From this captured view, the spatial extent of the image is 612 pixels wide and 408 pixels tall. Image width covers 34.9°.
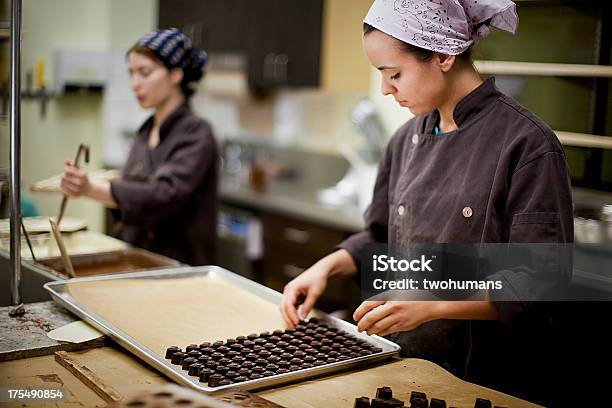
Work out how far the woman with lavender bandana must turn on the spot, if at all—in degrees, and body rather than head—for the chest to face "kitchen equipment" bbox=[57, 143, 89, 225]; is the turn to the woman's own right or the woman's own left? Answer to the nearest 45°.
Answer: approximately 90° to the woman's own right

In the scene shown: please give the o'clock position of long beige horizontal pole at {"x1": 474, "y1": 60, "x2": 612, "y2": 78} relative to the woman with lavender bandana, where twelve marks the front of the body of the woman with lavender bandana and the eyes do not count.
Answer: The long beige horizontal pole is roughly at 5 o'clock from the woman with lavender bandana.

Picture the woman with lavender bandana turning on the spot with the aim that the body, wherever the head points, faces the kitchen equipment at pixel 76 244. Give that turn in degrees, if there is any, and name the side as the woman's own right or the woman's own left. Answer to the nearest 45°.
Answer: approximately 90° to the woman's own right

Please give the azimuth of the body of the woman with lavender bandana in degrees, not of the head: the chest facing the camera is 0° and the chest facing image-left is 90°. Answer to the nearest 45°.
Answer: approximately 45°
